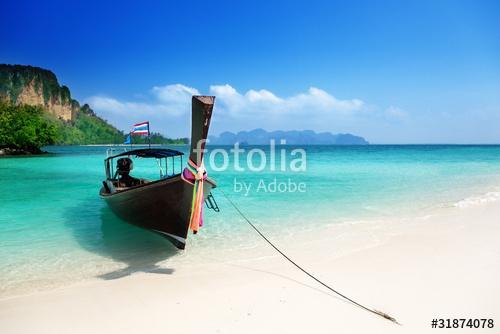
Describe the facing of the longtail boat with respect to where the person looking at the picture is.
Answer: facing the viewer and to the right of the viewer
